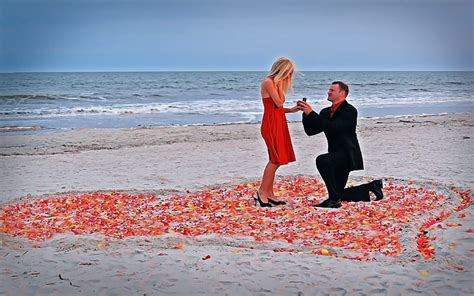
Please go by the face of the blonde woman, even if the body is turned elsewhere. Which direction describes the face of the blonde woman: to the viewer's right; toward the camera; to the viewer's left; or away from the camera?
to the viewer's right

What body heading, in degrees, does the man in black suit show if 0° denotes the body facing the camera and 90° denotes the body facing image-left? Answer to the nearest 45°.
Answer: approximately 90°

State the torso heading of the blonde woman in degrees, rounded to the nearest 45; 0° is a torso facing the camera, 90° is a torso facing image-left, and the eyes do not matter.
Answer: approximately 270°
